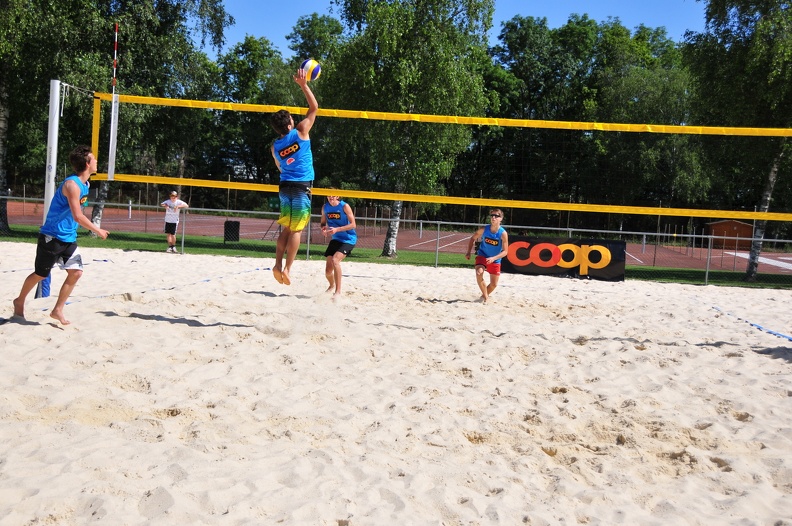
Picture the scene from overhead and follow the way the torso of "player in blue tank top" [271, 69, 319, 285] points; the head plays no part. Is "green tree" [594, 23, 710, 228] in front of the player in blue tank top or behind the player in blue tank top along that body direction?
in front

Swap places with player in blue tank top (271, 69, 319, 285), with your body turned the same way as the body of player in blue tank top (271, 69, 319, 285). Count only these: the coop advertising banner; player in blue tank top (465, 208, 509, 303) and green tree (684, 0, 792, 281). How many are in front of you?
3

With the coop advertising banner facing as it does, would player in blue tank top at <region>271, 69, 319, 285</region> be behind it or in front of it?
in front

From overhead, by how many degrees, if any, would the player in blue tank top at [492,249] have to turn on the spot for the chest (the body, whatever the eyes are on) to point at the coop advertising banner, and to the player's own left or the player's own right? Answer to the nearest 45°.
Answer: approximately 180°

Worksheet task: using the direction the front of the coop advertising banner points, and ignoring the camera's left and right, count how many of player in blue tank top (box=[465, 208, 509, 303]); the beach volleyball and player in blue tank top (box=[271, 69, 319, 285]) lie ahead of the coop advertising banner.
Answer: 3

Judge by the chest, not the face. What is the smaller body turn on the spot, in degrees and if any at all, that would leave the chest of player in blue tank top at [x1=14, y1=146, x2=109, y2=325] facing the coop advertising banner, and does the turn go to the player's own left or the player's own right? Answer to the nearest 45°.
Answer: approximately 45° to the player's own left

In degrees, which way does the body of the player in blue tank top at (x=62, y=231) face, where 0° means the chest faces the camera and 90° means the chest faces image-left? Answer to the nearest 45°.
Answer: approximately 270°

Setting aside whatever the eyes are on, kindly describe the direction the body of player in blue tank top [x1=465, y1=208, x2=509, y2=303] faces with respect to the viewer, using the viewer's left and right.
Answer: facing the viewer

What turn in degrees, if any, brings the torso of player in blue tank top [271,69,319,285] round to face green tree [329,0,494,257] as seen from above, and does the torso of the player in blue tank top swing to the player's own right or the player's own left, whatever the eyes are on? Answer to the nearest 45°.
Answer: approximately 45° to the player's own left

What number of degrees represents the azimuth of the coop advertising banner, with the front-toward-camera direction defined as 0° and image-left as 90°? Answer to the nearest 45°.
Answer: approximately 0°

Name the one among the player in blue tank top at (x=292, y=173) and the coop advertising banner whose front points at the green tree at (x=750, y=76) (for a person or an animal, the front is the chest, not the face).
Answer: the player in blue tank top

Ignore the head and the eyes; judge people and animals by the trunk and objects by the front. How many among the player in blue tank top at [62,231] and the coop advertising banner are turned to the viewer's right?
1

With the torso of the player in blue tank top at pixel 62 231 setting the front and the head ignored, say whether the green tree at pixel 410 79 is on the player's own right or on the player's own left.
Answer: on the player's own left
